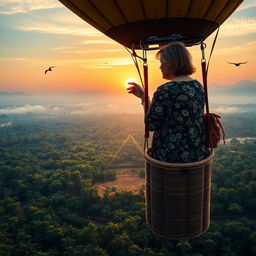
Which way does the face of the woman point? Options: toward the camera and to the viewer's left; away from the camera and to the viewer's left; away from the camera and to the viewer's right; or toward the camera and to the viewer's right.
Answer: away from the camera and to the viewer's left

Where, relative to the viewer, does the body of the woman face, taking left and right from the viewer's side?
facing away from the viewer and to the left of the viewer
